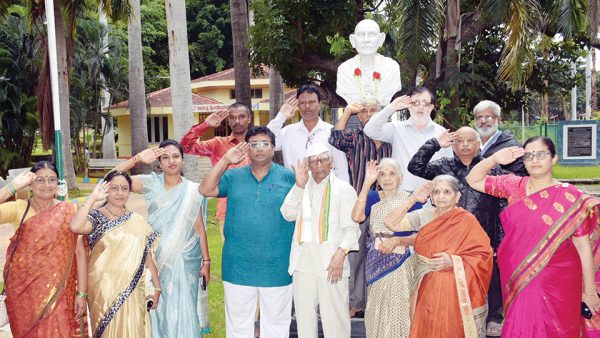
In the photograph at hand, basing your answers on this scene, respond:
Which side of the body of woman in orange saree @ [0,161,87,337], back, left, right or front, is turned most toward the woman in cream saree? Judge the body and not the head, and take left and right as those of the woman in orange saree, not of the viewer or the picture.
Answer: left

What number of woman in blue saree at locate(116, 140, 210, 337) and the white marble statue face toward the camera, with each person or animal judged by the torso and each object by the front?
2

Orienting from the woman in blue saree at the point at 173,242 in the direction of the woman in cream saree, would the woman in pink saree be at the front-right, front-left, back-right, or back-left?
back-left

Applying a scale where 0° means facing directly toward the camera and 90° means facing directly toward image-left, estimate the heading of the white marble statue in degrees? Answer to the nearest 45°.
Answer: approximately 0°

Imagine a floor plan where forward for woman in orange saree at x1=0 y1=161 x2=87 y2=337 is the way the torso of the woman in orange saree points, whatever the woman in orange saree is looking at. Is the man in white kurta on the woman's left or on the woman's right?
on the woman's left
